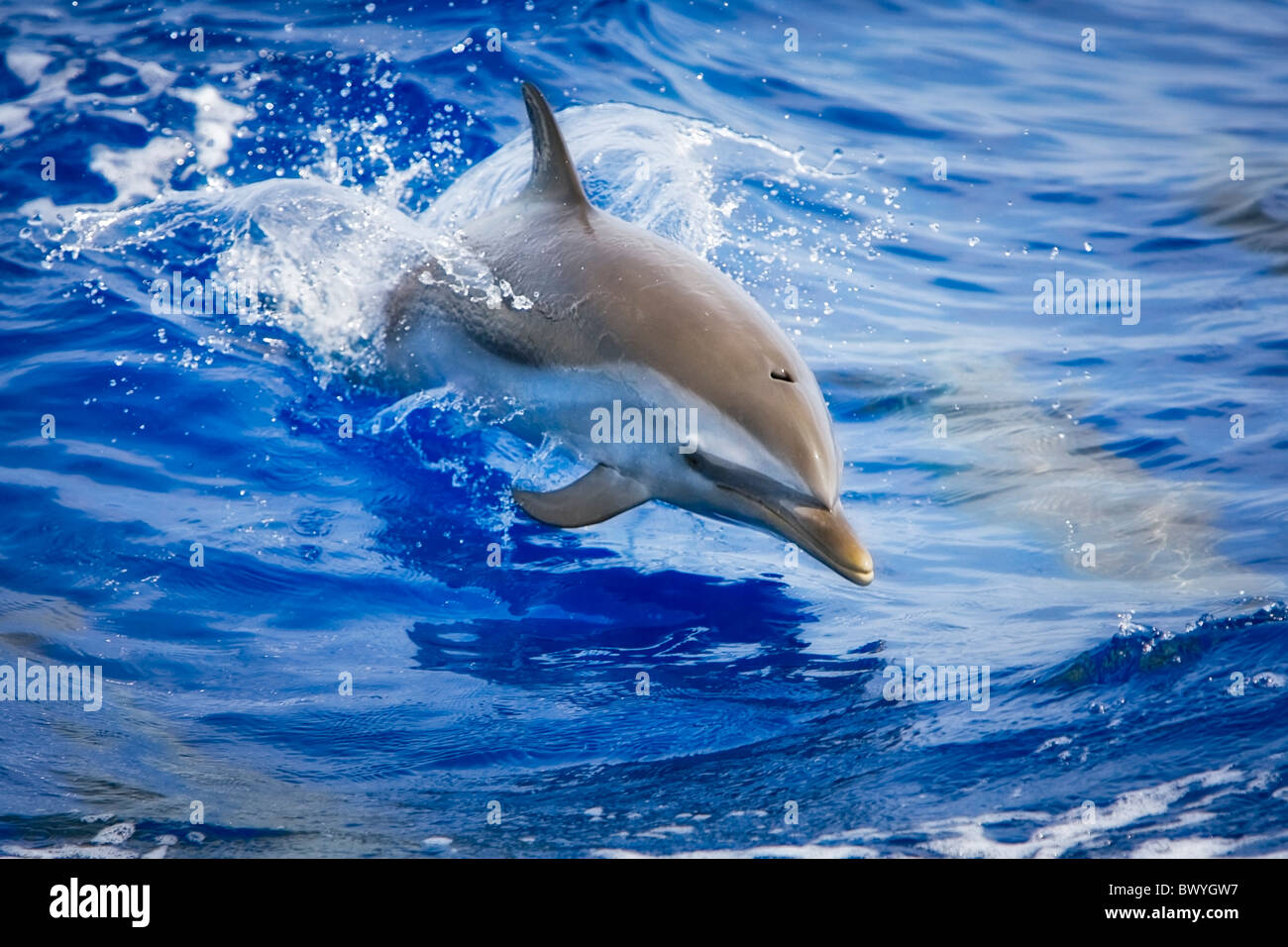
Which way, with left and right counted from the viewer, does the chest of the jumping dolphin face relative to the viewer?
facing the viewer and to the right of the viewer
